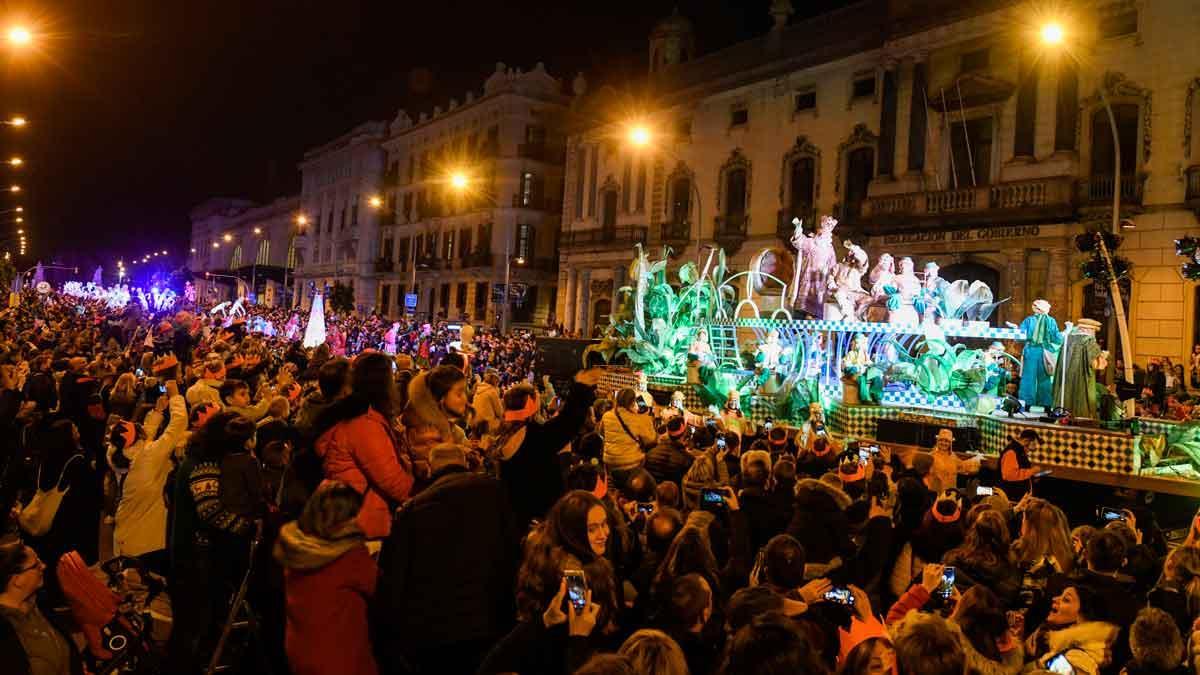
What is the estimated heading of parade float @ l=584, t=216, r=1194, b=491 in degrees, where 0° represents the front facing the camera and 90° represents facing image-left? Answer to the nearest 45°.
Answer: approximately 315°

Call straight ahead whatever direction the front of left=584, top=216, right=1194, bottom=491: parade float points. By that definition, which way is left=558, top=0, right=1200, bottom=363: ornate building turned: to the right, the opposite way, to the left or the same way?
to the right

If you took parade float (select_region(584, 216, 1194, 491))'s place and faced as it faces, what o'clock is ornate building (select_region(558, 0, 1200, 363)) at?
The ornate building is roughly at 8 o'clock from the parade float.

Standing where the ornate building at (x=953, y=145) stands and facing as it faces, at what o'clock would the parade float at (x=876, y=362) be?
The parade float is roughly at 11 o'clock from the ornate building.

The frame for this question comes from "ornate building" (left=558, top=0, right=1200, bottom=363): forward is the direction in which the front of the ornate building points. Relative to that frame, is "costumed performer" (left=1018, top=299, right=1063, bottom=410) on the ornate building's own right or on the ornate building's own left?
on the ornate building's own left

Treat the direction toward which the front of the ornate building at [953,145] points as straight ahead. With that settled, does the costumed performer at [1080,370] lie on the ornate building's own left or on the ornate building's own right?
on the ornate building's own left

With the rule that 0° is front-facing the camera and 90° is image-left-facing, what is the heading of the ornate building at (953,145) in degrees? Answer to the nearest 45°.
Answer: approximately 45°

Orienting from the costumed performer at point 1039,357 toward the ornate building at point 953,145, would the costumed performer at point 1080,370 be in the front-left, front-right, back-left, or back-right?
back-right
